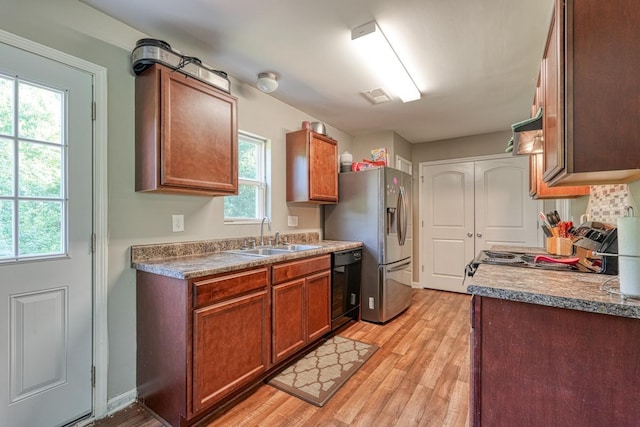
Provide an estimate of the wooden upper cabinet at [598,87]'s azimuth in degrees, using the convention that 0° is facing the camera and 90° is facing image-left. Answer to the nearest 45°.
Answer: approximately 90°

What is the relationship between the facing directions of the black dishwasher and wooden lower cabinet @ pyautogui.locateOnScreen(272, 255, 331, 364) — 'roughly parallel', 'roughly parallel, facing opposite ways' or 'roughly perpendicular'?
roughly parallel

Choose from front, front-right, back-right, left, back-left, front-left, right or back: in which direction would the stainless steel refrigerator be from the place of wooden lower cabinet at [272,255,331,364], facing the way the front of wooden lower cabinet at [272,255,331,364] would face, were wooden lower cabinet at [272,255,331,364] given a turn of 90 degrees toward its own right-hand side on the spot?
back

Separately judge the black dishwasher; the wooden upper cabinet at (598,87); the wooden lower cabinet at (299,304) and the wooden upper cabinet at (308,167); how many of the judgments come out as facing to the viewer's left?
1

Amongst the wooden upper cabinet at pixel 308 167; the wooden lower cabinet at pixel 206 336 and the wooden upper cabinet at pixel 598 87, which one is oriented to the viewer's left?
the wooden upper cabinet at pixel 598 87

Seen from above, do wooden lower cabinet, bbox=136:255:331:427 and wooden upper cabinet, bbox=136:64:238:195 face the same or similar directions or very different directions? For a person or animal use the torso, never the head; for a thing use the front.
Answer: same or similar directions

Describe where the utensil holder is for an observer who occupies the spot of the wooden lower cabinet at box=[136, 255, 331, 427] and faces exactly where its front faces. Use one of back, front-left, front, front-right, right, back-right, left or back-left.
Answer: front-left

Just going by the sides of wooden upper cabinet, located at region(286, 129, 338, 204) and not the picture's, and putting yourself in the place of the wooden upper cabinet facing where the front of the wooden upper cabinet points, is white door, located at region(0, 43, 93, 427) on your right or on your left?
on your right

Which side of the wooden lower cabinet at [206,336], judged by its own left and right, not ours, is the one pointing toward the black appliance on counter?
front

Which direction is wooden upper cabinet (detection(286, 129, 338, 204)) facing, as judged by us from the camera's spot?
facing the viewer and to the right of the viewer
